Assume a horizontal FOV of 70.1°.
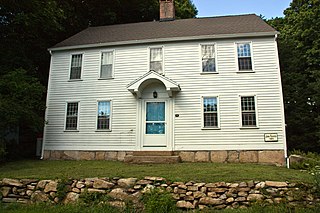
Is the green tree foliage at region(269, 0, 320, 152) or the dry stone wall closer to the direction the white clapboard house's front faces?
the dry stone wall

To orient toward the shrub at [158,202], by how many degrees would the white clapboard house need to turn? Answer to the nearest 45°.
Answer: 0° — it already faces it

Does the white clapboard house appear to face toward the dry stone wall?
yes

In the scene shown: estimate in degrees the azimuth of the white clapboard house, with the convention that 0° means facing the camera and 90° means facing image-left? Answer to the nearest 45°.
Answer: approximately 0°

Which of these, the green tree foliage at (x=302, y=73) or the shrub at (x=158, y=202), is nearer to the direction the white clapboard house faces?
the shrub

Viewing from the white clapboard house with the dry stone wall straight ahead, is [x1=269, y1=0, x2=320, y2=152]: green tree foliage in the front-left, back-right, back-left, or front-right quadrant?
back-left

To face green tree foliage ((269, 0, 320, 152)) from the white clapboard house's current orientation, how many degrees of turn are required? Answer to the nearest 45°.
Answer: approximately 135° to its left
